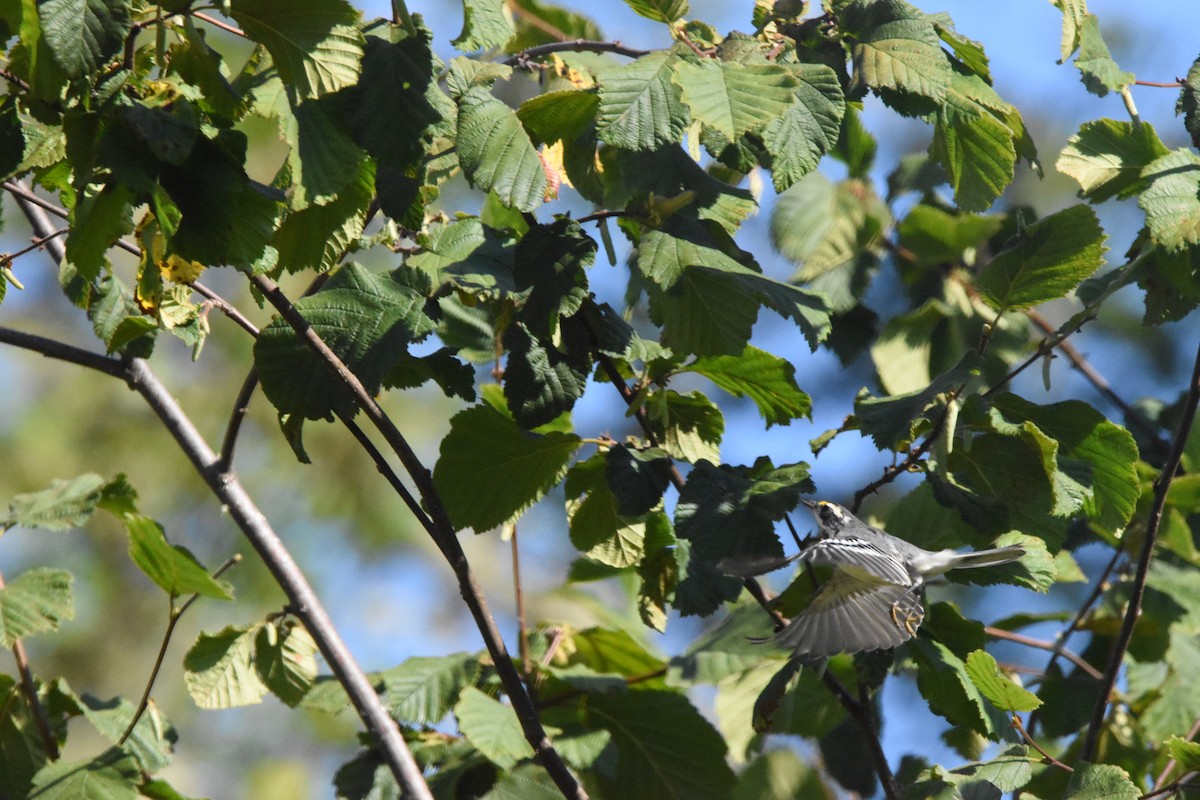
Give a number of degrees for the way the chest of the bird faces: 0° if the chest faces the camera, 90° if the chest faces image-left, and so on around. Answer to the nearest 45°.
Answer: approximately 90°

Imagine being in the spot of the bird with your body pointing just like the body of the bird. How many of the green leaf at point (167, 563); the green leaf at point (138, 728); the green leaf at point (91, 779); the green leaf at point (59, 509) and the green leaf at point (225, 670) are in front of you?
5

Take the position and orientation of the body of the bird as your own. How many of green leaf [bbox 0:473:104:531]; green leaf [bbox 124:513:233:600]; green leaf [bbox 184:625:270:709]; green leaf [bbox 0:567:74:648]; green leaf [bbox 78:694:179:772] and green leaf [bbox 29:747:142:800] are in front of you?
6

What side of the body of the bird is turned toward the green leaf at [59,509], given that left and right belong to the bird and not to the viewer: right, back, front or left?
front
